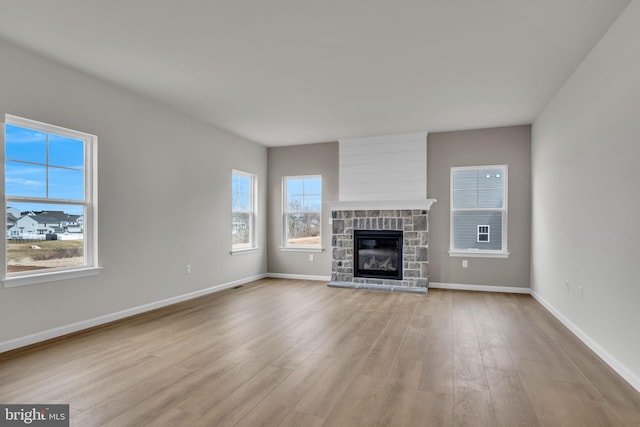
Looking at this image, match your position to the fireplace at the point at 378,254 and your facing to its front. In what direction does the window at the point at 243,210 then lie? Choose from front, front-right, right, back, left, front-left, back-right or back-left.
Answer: right

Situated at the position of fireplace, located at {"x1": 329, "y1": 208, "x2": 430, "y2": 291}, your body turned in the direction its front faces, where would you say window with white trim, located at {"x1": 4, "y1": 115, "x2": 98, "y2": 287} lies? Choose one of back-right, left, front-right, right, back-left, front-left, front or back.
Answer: front-right

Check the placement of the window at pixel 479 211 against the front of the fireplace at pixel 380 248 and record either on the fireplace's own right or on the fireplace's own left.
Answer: on the fireplace's own left

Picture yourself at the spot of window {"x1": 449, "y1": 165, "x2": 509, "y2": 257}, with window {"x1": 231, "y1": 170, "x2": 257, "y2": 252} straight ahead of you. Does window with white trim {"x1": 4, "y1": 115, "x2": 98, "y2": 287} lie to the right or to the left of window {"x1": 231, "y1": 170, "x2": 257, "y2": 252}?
left

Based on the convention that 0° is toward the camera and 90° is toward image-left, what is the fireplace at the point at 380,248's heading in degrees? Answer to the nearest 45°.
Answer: approximately 0°

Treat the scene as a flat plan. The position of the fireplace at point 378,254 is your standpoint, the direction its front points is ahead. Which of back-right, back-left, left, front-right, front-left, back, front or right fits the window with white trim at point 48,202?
front-right
